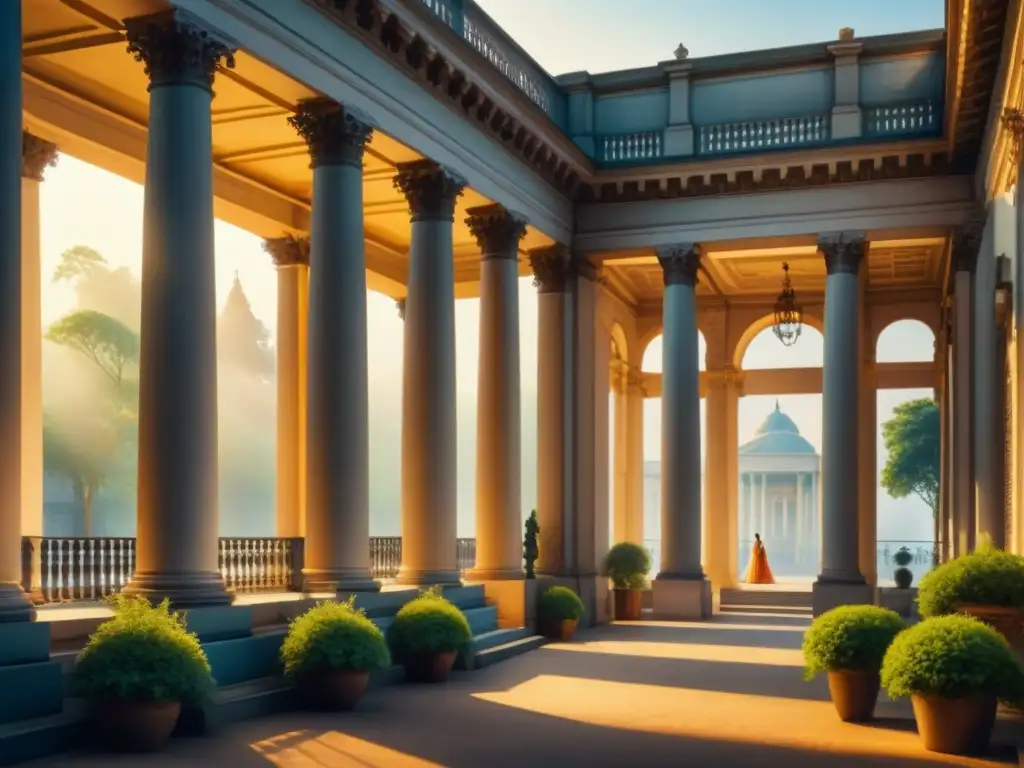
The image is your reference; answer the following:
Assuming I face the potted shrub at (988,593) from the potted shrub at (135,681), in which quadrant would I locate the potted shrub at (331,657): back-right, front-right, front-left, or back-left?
front-left

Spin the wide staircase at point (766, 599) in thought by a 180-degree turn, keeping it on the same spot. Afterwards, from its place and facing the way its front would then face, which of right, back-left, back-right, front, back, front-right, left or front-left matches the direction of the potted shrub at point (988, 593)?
back

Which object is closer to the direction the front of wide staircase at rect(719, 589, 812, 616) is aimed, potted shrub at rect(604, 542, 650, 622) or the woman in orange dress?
the potted shrub

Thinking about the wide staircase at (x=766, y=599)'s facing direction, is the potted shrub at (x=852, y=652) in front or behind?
in front

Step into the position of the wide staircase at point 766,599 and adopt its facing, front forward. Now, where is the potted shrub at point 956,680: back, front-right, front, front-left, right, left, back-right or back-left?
front

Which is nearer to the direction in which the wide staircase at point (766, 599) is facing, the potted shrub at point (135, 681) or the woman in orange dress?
the potted shrub

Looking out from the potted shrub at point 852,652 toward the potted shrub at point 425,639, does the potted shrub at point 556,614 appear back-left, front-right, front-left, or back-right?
front-right

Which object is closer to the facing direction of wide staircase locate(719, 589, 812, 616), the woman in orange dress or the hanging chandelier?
the hanging chandelier

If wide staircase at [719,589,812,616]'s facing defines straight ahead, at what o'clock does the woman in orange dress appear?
The woman in orange dress is roughly at 6 o'clock from the wide staircase.

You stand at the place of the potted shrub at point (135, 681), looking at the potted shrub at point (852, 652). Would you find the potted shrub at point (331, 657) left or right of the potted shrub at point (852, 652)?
left

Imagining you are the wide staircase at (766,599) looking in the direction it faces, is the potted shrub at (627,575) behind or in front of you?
in front

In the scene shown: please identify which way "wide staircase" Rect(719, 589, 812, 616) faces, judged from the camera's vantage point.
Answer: facing the viewer
